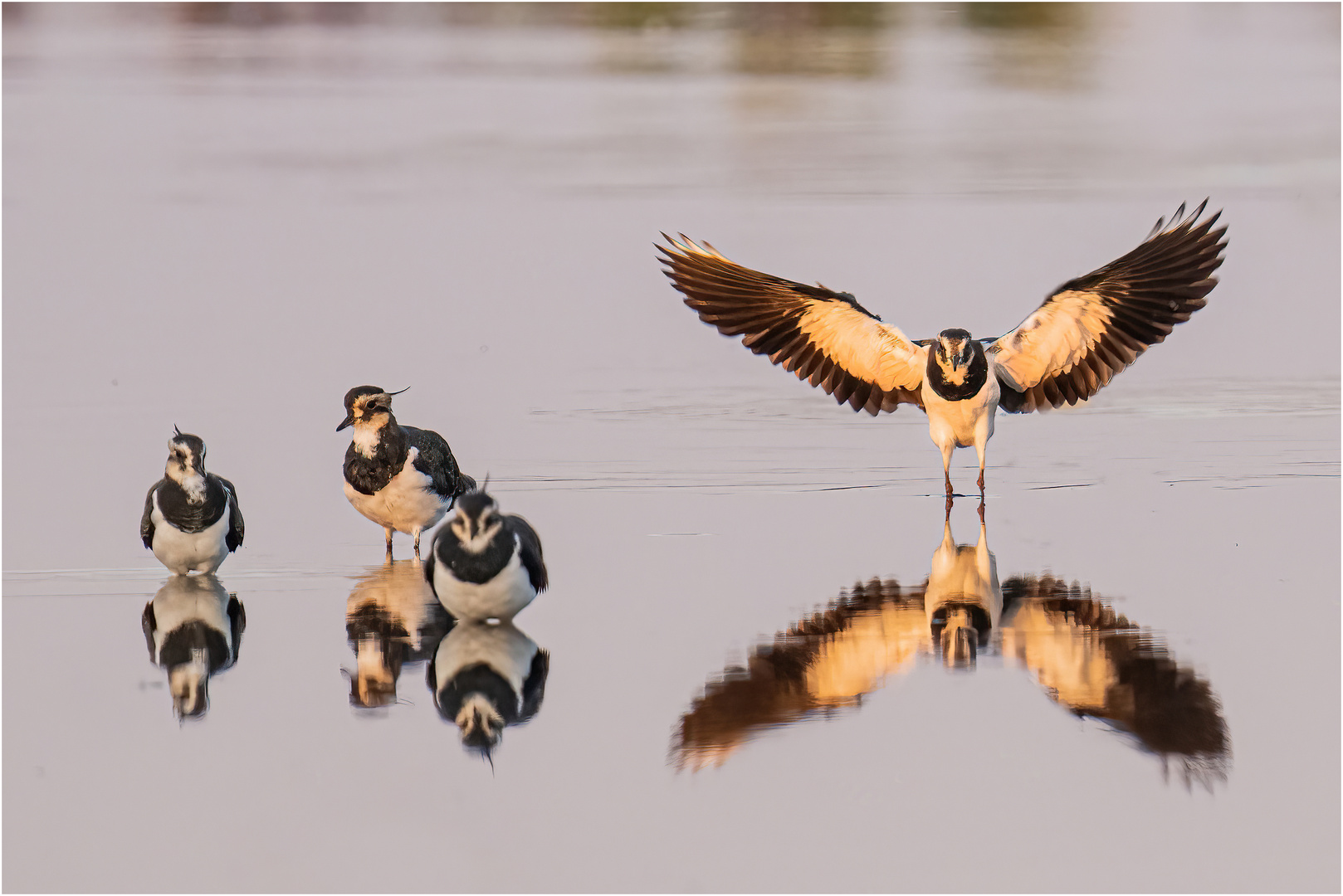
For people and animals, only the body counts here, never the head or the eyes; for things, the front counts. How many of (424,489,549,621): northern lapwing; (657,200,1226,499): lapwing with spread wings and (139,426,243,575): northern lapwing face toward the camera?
3

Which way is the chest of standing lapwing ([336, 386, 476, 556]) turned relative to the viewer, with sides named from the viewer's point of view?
facing the viewer and to the left of the viewer

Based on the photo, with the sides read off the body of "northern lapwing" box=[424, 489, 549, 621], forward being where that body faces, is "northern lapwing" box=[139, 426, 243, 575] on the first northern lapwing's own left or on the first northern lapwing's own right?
on the first northern lapwing's own right

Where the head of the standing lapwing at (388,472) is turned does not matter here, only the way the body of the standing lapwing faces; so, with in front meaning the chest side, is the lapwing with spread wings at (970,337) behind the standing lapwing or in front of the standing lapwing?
behind

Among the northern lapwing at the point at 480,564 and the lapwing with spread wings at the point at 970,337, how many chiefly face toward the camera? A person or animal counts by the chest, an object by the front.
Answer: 2

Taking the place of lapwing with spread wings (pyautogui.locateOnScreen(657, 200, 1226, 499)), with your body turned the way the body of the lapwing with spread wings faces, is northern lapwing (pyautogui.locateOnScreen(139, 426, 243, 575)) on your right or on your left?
on your right

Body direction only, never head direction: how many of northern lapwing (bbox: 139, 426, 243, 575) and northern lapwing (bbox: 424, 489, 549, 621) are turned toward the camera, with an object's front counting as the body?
2

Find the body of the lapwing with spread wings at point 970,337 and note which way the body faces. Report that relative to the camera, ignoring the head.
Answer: toward the camera

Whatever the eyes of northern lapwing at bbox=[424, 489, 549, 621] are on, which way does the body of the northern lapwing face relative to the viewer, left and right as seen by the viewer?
facing the viewer

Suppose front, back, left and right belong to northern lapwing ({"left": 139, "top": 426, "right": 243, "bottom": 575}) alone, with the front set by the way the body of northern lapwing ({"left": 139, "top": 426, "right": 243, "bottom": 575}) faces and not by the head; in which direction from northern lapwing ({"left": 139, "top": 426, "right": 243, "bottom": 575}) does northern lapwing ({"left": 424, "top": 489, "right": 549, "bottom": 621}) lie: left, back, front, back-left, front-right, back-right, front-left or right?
front-left
